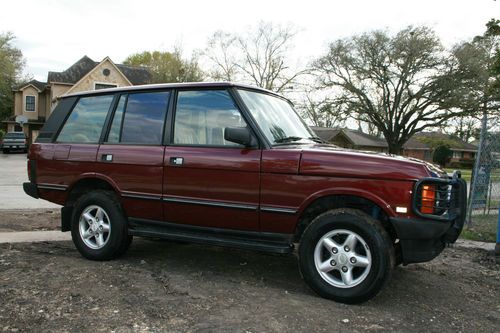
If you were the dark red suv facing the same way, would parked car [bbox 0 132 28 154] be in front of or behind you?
behind

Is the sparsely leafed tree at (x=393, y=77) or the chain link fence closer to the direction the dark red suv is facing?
the chain link fence

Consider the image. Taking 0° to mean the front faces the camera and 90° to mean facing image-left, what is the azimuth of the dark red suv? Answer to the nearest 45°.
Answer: approximately 315°

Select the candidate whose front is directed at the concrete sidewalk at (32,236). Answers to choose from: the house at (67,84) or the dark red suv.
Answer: the house

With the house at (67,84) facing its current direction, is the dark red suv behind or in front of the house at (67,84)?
in front

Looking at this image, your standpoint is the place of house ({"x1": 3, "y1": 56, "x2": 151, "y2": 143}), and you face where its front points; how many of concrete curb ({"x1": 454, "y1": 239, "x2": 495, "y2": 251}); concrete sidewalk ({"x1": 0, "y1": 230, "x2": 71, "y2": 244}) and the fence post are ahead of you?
3

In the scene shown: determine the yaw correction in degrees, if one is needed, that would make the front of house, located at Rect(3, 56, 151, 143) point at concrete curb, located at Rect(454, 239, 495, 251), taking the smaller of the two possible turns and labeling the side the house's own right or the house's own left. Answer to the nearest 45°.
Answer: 0° — it already faces it

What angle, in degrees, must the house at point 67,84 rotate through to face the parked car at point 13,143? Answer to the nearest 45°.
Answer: approximately 45° to its right

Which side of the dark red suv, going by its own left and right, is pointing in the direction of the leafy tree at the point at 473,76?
left

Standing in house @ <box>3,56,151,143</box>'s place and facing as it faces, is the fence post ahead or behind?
ahead

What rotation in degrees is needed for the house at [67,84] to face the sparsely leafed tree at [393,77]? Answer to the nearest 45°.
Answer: approximately 45° to its left
